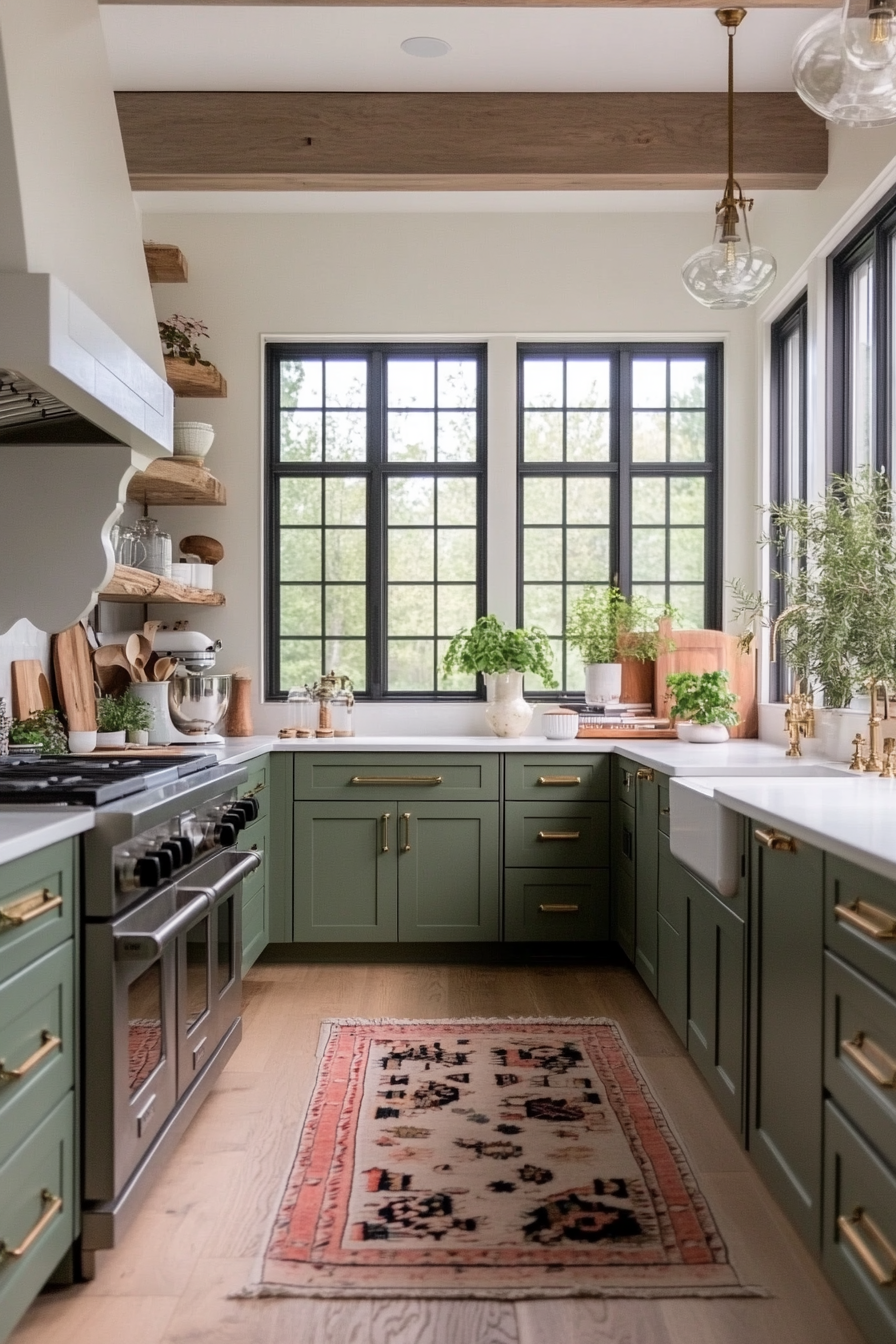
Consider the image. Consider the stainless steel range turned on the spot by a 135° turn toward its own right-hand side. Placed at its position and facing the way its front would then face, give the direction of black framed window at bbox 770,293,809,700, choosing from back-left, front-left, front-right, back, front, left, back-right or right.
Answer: back

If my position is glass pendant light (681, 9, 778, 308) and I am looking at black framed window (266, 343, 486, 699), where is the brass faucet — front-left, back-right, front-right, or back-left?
front-right

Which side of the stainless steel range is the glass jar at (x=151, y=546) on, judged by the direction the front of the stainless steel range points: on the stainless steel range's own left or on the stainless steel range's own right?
on the stainless steel range's own left

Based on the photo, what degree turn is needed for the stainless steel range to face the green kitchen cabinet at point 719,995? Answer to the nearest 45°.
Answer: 0° — it already faces it

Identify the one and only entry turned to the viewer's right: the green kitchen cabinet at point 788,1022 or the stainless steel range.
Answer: the stainless steel range

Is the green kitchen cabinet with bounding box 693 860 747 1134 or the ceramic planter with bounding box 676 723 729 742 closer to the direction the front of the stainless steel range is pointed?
the green kitchen cabinet

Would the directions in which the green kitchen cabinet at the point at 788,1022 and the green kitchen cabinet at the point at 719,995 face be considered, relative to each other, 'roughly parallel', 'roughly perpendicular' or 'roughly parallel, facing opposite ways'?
roughly parallel

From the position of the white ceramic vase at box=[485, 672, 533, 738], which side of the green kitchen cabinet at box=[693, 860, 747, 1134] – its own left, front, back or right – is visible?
right

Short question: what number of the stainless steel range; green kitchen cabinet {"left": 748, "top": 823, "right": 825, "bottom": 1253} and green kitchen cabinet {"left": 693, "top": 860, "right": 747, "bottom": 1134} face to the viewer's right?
1

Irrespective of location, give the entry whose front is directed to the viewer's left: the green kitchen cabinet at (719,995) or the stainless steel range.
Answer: the green kitchen cabinet

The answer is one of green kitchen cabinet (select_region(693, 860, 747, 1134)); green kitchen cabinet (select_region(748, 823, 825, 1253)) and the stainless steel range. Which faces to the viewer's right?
the stainless steel range

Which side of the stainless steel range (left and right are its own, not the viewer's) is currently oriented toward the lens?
right

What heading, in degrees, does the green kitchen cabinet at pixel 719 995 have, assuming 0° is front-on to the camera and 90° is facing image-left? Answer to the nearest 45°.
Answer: approximately 90°

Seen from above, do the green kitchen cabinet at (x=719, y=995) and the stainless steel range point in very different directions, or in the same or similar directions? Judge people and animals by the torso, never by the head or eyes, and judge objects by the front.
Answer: very different directions

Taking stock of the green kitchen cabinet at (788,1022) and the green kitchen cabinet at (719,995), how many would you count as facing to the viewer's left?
2

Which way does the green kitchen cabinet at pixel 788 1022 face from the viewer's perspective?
to the viewer's left
